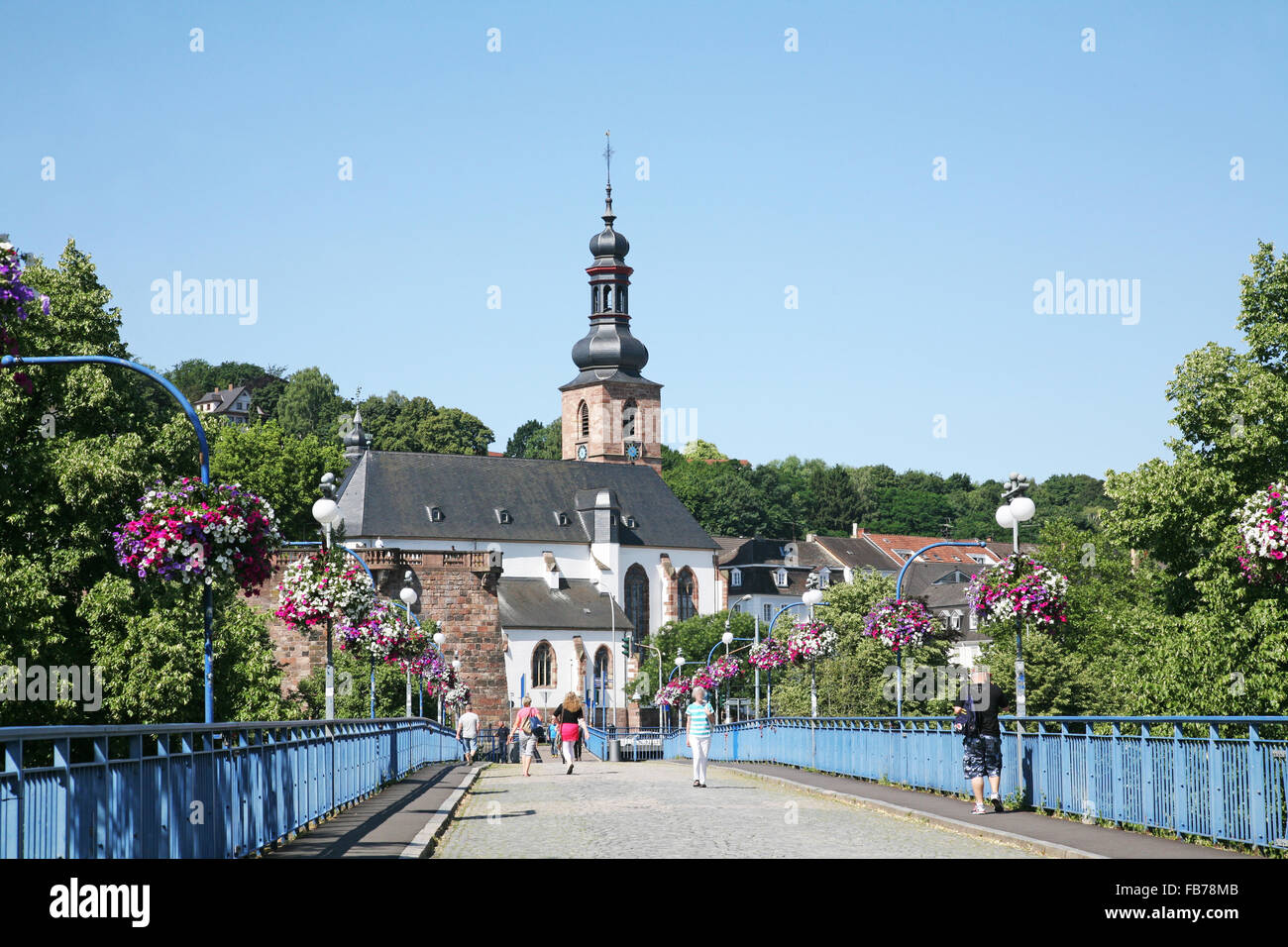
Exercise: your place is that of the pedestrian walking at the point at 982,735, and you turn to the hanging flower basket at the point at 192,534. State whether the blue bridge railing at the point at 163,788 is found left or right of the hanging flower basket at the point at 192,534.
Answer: left

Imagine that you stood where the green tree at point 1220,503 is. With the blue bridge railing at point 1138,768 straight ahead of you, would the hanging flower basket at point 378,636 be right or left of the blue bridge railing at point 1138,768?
right

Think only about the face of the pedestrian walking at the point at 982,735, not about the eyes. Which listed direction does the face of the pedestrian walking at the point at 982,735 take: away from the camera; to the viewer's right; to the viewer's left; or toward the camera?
away from the camera

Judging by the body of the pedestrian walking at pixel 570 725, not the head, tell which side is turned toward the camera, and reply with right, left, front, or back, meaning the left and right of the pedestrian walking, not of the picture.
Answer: back
